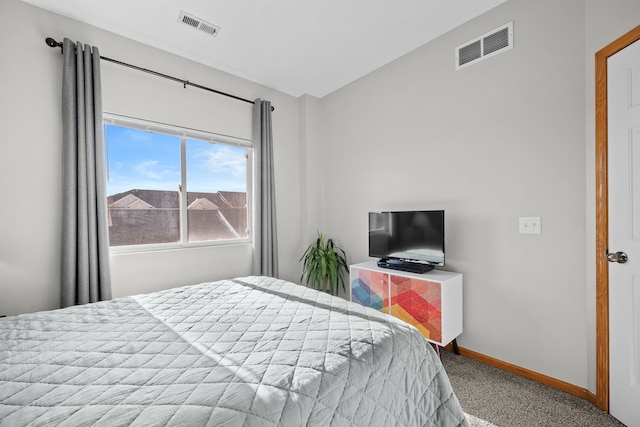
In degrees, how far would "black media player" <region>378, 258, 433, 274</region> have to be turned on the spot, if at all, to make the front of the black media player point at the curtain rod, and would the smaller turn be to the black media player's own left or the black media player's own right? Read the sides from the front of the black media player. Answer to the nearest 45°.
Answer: approximately 45° to the black media player's own right

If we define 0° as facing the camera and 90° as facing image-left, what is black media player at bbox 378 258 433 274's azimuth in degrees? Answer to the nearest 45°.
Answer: approximately 45°

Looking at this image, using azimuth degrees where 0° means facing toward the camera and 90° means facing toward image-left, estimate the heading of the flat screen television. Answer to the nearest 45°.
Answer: approximately 45°

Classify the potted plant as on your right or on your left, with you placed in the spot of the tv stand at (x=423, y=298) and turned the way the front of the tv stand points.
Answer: on your right

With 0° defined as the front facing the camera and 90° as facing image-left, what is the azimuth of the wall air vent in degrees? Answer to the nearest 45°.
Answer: approximately 45°
